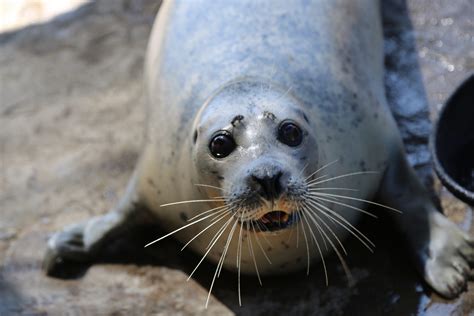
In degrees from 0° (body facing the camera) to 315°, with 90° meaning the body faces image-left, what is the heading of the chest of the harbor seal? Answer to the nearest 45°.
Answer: approximately 0°

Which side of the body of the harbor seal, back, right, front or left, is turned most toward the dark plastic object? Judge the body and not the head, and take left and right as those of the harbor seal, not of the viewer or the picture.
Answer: left
